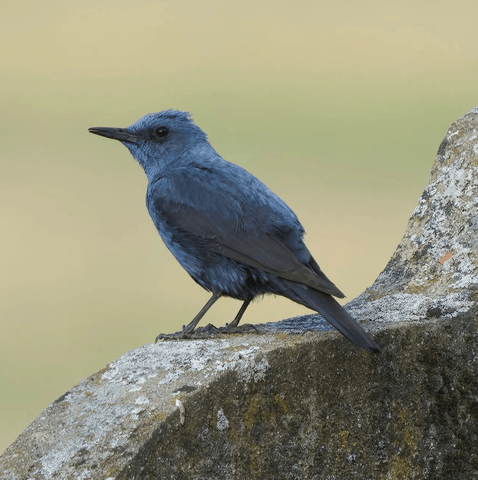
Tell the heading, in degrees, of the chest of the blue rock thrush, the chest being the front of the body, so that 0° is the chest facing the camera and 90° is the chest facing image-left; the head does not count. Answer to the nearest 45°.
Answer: approximately 90°
